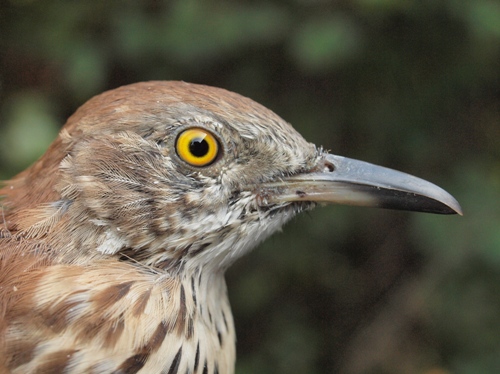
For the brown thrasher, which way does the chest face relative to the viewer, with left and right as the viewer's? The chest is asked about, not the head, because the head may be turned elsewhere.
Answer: facing to the right of the viewer
